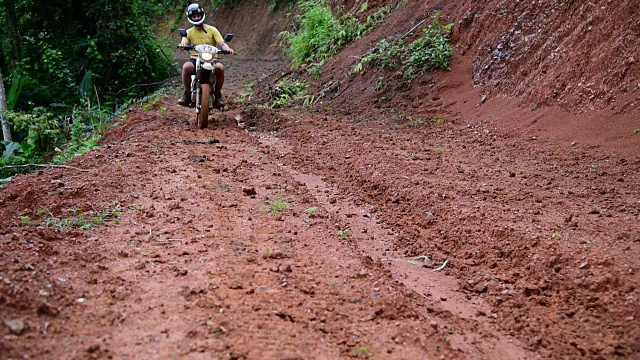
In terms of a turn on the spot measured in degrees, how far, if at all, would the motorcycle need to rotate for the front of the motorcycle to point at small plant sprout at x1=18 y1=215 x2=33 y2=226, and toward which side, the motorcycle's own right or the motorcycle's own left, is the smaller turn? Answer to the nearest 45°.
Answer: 0° — it already faces it

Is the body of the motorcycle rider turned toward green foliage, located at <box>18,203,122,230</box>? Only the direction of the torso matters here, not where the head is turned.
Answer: yes

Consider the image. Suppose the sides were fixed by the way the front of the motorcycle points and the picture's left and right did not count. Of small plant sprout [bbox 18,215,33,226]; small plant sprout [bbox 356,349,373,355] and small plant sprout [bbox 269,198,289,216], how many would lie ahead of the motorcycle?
3

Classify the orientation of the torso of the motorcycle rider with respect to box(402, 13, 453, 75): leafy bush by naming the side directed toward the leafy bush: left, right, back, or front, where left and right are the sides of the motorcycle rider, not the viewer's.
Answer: left

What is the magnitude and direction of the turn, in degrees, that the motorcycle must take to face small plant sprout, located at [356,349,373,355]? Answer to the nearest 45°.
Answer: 0° — it already faces it

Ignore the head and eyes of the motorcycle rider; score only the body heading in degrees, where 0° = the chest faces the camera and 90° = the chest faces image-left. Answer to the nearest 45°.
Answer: approximately 0°
